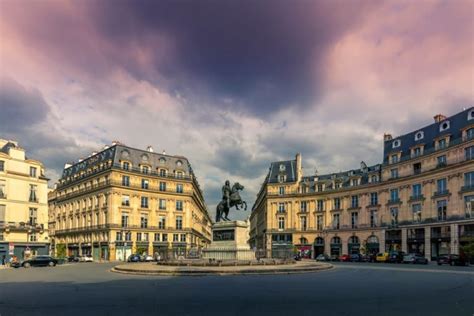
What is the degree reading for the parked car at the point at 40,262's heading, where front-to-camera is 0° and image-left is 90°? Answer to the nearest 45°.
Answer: approximately 90°

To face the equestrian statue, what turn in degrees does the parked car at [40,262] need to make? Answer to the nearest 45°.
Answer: approximately 135° to its left

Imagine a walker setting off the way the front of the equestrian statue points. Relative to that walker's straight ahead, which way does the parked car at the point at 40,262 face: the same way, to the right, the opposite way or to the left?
the opposite way

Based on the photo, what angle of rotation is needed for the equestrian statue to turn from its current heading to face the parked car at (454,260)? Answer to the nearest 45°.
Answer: approximately 45° to its left

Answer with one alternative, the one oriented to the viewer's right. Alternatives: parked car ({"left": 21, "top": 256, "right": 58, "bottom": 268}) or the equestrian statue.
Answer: the equestrian statue

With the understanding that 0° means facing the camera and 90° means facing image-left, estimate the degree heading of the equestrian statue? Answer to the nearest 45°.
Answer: approximately 270°
